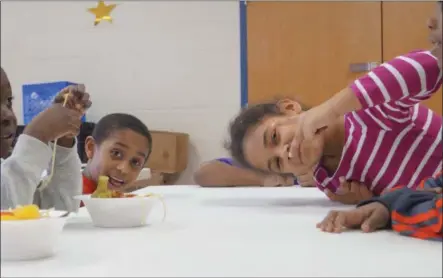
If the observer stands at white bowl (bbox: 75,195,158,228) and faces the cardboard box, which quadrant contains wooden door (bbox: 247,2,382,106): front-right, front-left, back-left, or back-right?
front-right
